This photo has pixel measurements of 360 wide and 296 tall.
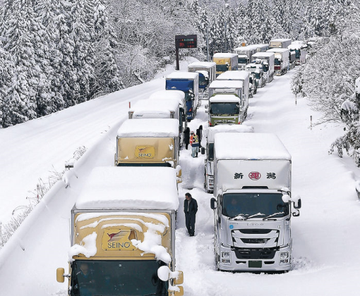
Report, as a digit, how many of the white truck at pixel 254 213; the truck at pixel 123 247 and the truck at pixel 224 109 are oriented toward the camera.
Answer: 3

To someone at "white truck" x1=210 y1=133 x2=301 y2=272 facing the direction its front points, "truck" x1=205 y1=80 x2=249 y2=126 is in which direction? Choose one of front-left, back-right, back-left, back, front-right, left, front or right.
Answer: back

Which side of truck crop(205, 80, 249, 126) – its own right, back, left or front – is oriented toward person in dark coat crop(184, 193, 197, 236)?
front

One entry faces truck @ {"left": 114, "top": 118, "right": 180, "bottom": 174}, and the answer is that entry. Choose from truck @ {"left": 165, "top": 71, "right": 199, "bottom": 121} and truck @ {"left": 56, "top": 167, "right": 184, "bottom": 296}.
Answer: truck @ {"left": 165, "top": 71, "right": 199, "bottom": 121}

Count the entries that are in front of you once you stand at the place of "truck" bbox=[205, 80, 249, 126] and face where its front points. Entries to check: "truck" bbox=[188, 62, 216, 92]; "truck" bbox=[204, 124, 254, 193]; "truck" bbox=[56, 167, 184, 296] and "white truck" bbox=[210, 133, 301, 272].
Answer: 3

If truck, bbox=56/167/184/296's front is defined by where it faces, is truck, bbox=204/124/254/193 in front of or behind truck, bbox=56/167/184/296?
behind

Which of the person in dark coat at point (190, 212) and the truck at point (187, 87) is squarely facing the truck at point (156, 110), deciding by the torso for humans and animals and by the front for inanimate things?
the truck at point (187, 87)

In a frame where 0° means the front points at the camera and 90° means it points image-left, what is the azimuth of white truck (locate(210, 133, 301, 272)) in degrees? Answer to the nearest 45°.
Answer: approximately 0°

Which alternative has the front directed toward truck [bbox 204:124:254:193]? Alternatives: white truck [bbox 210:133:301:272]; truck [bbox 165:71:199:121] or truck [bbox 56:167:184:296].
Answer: truck [bbox 165:71:199:121]

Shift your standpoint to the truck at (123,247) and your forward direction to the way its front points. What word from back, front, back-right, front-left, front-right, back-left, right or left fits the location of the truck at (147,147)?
back

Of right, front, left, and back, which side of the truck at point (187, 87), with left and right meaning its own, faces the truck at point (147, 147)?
front

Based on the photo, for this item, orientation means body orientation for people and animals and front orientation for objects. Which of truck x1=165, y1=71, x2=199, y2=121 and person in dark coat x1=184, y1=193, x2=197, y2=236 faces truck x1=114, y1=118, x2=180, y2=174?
truck x1=165, y1=71, x2=199, y2=121

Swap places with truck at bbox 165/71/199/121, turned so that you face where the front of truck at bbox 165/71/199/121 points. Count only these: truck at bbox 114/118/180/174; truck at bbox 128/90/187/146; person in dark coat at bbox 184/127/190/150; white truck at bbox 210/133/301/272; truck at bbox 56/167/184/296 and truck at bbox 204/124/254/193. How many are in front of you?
6
